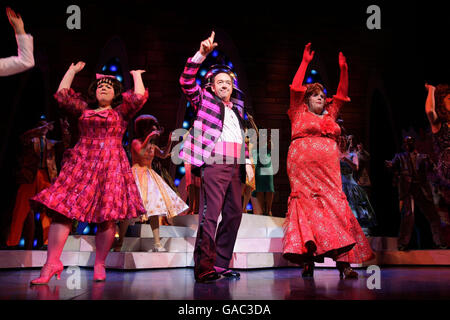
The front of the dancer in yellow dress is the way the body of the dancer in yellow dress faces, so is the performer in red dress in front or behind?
in front

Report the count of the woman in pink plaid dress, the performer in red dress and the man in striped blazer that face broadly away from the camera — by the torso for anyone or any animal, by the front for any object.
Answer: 0

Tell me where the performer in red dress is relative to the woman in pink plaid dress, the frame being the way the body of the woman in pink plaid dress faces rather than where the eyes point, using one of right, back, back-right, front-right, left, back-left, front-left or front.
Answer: left

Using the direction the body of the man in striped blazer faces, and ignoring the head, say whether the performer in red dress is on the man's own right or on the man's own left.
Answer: on the man's own left

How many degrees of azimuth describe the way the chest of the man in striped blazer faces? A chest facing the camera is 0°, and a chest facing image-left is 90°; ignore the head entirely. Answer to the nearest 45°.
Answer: approximately 315°

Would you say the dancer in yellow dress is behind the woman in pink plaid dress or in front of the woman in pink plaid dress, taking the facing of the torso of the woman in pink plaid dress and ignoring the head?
behind

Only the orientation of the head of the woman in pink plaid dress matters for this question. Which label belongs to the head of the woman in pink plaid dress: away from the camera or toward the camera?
toward the camera

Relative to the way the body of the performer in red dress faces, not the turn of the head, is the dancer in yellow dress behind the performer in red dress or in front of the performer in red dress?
behind

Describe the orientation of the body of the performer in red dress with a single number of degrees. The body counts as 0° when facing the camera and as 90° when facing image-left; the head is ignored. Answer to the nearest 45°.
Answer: approximately 315°

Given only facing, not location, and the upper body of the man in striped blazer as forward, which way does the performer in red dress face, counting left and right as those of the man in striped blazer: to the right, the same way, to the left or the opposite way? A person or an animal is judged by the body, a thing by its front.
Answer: the same way

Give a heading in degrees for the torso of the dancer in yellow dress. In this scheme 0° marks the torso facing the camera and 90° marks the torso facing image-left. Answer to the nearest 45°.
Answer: approximately 315°

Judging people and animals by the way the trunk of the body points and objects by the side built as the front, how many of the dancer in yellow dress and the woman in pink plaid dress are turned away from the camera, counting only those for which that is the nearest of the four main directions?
0

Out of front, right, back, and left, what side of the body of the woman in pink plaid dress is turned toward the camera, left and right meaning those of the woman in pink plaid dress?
front

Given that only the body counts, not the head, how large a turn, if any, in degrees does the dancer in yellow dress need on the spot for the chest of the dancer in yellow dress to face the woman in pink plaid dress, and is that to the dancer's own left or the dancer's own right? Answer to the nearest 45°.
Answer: approximately 45° to the dancer's own right

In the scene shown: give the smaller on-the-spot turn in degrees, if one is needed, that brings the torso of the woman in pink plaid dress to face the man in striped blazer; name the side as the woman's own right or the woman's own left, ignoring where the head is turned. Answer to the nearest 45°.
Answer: approximately 90° to the woman's own left

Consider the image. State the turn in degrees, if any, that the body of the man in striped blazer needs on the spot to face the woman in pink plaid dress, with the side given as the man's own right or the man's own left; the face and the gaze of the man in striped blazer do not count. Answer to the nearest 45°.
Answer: approximately 135° to the man's own right
